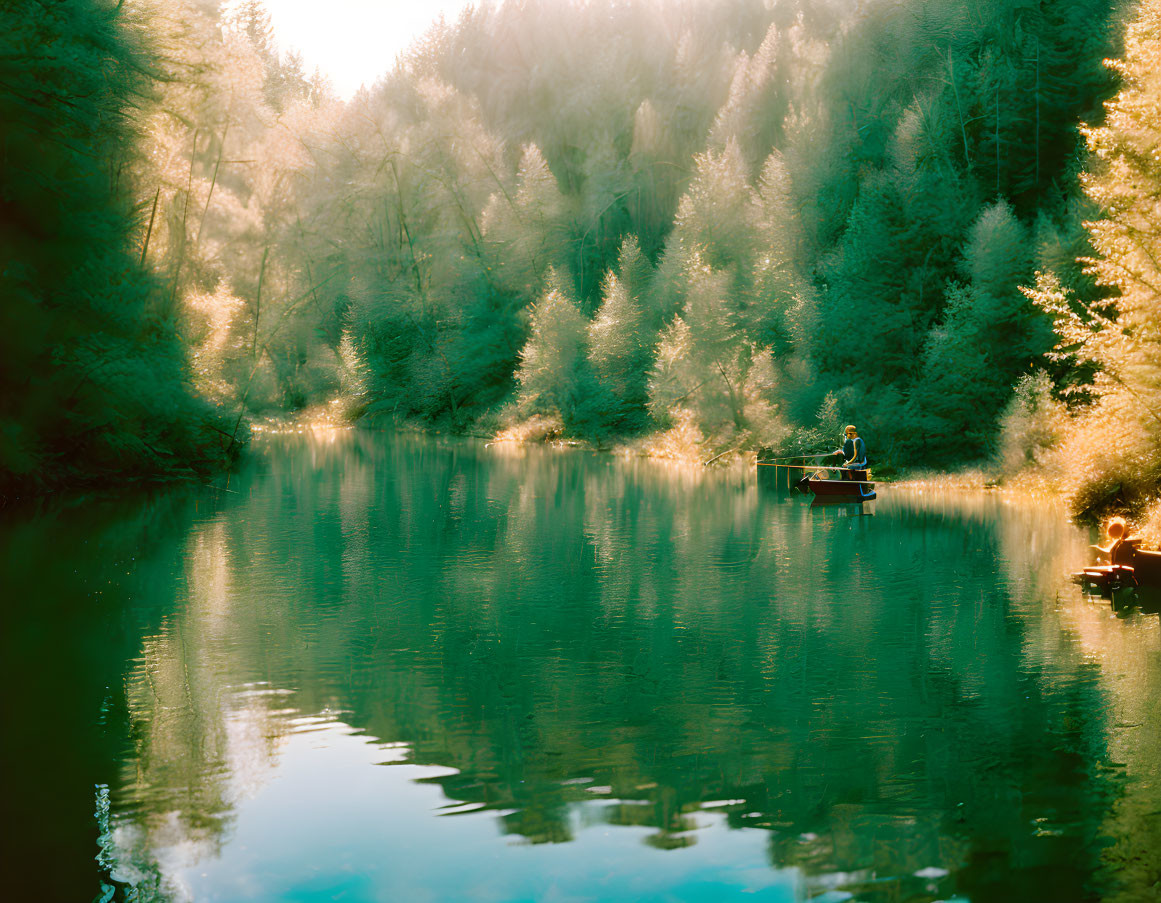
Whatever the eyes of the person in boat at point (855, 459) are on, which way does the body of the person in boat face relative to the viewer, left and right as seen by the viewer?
facing to the left of the viewer
